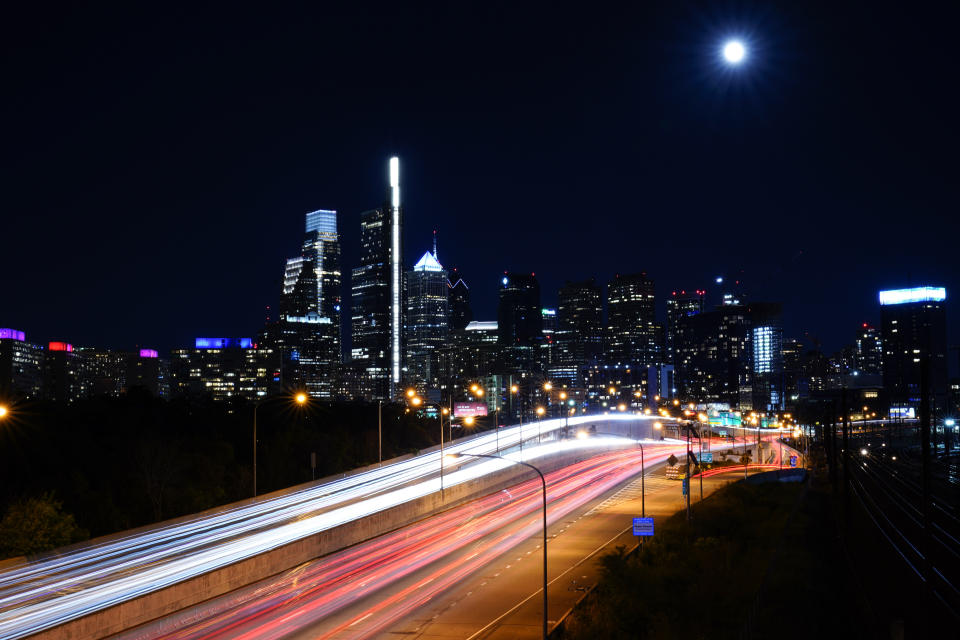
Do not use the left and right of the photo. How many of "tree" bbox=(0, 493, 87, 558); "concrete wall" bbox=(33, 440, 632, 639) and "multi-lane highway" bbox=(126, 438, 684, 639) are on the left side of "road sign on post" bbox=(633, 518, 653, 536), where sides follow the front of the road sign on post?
0

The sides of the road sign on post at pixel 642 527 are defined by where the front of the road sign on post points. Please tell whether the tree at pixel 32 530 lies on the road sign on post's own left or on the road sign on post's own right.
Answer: on the road sign on post's own right

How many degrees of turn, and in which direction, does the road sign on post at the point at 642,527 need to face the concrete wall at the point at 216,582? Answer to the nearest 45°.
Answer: approximately 45° to its right

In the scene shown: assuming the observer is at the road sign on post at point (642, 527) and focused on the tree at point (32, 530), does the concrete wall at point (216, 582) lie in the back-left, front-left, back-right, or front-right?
front-left

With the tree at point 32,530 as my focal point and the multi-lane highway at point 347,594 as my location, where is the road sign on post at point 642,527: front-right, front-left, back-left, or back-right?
back-right

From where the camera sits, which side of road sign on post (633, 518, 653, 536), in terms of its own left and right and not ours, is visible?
front

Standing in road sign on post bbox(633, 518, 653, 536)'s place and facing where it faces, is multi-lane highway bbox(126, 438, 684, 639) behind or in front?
in front
